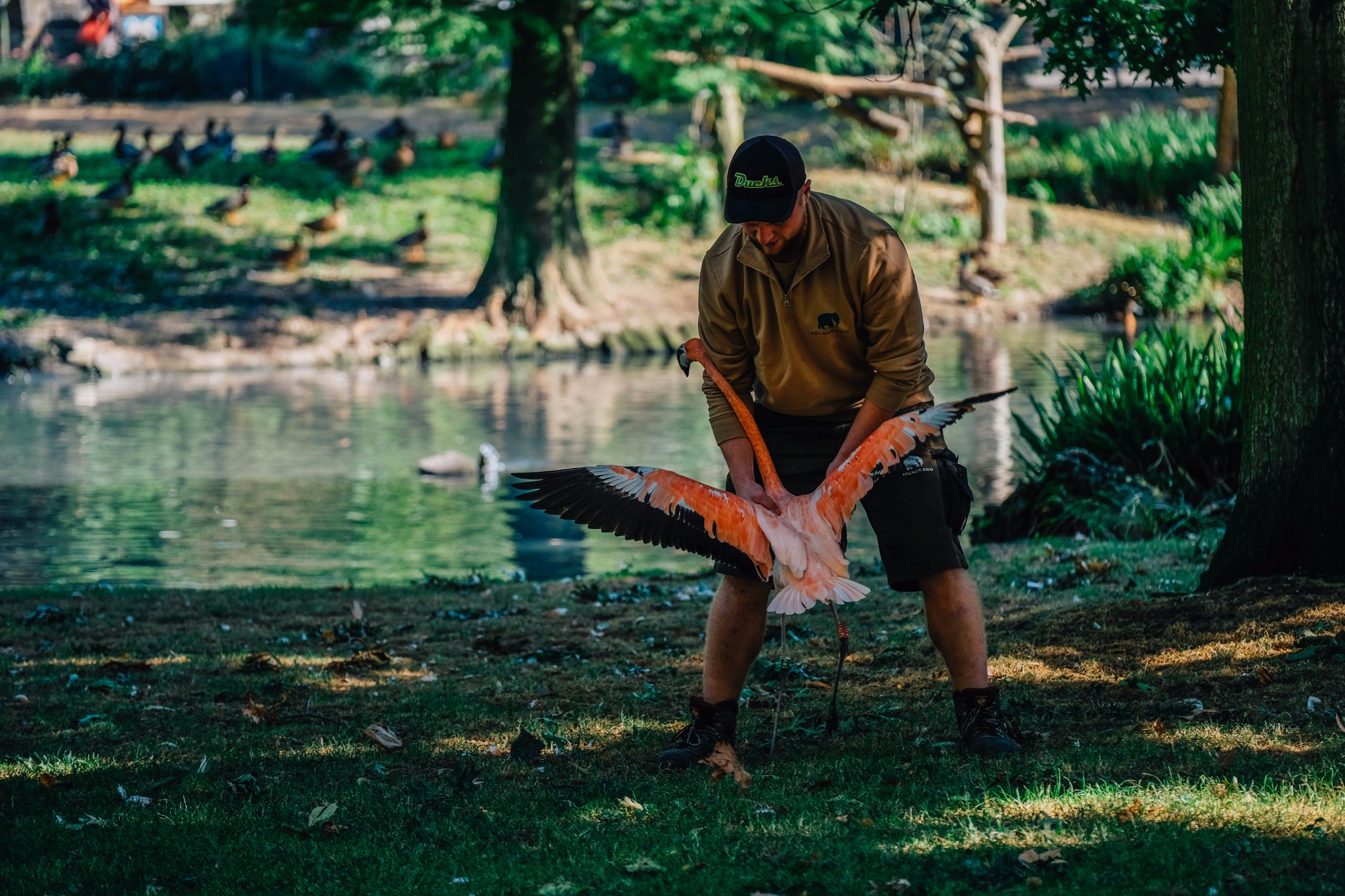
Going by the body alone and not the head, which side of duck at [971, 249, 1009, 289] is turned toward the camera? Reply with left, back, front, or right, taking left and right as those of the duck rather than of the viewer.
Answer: left

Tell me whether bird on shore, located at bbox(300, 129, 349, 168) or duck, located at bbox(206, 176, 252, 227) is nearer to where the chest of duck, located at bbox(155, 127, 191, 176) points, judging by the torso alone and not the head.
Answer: the bird on shore

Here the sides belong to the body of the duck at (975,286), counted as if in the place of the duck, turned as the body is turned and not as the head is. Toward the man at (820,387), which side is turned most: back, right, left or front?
left

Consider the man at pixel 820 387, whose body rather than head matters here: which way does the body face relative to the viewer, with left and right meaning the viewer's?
facing the viewer

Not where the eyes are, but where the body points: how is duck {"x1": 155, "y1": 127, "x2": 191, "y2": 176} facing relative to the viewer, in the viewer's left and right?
facing to the right of the viewer

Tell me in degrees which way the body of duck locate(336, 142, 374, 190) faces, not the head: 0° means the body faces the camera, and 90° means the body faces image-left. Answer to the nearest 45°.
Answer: approximately 315°

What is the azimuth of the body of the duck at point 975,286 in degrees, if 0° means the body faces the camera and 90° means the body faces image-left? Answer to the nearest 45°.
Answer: approximately 90°

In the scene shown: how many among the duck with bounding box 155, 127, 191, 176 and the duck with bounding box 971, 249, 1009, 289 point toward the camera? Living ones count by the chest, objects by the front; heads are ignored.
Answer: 0
